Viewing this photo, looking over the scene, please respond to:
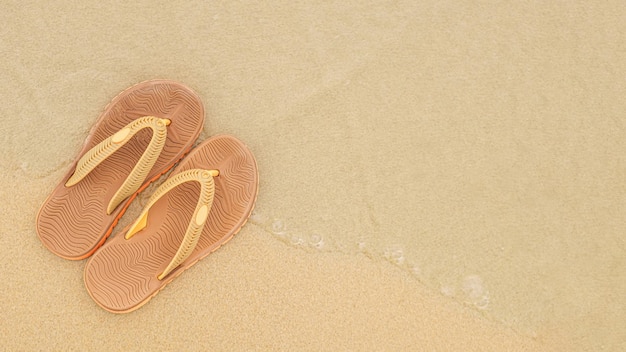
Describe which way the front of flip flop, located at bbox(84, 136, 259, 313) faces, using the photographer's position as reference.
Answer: facing away from the viewer and to the right of the viewer

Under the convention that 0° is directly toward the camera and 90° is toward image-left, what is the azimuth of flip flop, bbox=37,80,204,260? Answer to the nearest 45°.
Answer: approximately 225°
